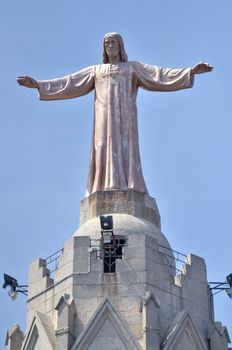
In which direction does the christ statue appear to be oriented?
toward the camera
